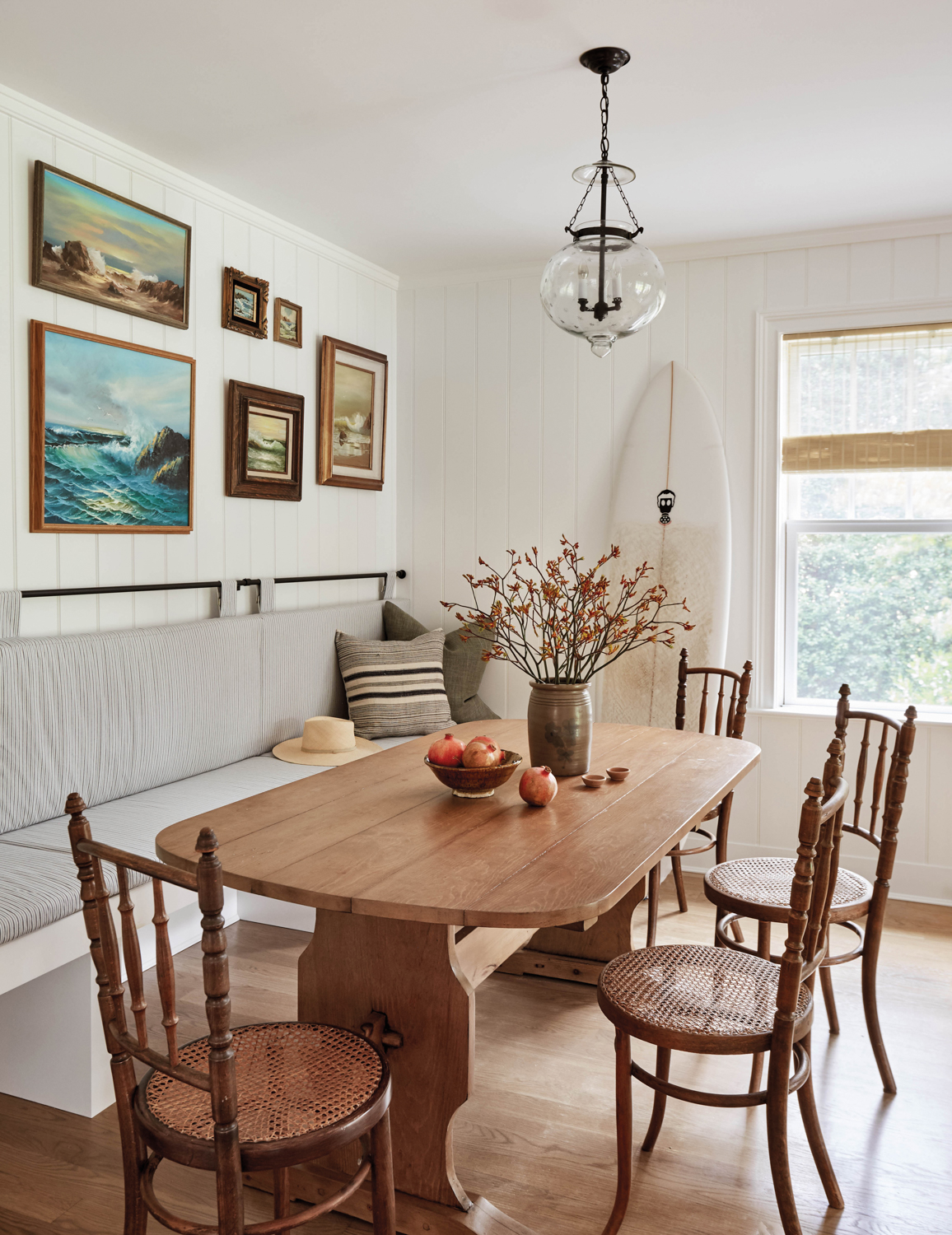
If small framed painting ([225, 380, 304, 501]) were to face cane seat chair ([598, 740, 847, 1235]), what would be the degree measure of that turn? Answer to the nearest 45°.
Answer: approximately 45° to its right

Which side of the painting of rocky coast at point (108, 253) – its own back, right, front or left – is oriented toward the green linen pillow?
left

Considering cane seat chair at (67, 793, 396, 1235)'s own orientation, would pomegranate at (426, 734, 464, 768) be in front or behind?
in front

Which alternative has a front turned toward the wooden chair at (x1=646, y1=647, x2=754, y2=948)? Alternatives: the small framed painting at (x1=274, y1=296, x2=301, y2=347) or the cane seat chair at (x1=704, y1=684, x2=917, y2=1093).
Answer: the small framed painting

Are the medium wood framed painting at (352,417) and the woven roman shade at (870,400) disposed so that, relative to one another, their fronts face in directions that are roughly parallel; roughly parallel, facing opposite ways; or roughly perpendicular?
roughly perpendicular

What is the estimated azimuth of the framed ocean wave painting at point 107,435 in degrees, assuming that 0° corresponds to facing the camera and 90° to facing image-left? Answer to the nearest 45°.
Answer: approximately 315°

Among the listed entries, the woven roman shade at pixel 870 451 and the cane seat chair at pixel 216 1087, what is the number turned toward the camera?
1
